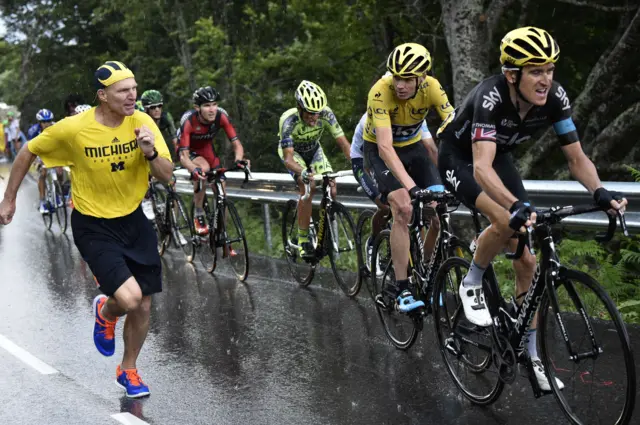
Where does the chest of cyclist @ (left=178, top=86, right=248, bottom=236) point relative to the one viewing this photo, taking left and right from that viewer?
facing the viewer and to the right of the viewer

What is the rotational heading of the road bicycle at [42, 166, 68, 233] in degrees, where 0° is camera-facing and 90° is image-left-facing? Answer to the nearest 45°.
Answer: approximately 315°

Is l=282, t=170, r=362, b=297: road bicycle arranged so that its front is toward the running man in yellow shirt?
no

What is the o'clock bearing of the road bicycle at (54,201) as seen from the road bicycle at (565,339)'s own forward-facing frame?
the road bicycle at (54,201) is roughly at 6 o'clock from the road bicycle at (565,339).

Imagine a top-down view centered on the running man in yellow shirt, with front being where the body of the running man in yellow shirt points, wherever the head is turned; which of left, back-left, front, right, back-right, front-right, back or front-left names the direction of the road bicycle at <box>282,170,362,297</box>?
left

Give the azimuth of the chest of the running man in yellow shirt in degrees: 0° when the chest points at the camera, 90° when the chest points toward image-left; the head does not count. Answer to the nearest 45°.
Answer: approximately 315°

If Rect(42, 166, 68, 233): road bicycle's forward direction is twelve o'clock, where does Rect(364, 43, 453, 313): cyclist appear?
The cyclist is roughly at 1 o'clock from the road bicycle.

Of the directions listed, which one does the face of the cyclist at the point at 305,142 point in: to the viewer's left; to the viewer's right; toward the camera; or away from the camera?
toward the camera

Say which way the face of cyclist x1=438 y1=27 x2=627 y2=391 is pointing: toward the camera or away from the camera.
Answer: toward the camera

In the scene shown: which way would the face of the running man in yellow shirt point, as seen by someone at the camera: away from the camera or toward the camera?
toward the camera

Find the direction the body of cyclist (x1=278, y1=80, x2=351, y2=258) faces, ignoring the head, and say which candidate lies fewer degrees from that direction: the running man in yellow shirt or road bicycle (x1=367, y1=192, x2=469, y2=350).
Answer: the road bicycle

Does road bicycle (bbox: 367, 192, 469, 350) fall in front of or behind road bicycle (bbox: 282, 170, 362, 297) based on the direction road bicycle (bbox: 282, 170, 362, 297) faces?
in front

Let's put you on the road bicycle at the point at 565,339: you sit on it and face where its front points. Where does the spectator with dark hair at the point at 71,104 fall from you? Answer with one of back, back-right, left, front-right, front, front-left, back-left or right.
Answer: back

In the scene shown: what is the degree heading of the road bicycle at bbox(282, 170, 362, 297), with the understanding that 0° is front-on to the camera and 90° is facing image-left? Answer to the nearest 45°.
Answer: approximately 315°

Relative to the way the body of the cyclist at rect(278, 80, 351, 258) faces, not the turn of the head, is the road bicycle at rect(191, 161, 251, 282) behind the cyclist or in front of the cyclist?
behind

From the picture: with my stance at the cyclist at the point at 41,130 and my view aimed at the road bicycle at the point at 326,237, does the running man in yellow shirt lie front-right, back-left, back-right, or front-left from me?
front-right

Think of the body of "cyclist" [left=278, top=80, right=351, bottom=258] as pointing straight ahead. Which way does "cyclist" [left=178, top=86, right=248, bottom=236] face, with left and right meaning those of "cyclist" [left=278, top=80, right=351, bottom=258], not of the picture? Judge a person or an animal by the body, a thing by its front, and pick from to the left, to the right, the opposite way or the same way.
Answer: the same way

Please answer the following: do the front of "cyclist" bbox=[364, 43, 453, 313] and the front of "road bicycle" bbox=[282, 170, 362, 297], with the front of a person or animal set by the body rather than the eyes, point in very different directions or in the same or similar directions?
same or similar directions

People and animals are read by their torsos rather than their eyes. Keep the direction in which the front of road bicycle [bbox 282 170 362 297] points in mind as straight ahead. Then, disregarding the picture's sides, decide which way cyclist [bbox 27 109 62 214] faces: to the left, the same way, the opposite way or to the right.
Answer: the same way

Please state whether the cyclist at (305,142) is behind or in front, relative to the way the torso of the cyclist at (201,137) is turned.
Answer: in front
